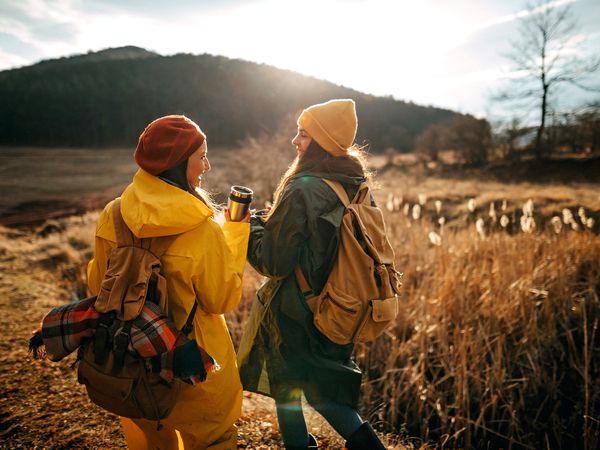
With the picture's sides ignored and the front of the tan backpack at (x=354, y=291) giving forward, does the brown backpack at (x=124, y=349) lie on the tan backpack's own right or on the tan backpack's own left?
on the tan backpack's own right

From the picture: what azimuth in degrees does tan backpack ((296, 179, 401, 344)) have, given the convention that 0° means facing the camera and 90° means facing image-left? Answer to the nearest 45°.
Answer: approximately 315°

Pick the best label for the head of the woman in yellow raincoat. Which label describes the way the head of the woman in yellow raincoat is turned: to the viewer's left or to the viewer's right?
to the viewer's right

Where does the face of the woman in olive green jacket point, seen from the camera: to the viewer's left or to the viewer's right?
to the viewer's left
